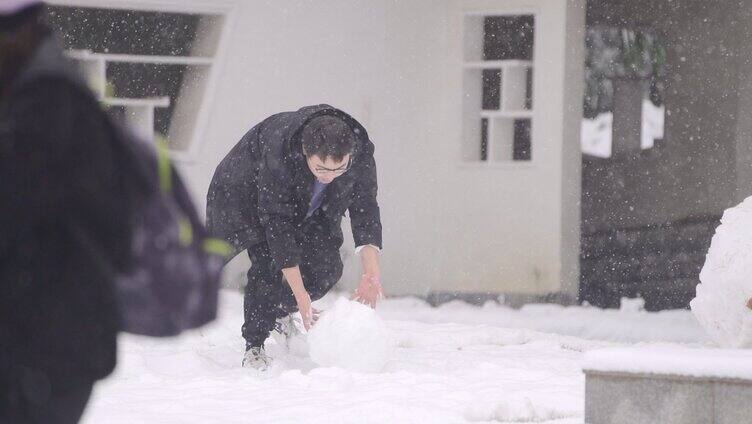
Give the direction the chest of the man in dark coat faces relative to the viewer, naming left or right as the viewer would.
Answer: facing the viewer and to the right of the viewer

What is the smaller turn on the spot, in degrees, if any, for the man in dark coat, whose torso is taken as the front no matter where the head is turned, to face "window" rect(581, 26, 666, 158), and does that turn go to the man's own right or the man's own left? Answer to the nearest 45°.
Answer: approximately 90° to the man's own left

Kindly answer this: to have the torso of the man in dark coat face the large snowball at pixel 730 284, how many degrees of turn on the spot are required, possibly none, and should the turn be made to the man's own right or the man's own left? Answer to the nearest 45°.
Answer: approximately 45° to the man's own left

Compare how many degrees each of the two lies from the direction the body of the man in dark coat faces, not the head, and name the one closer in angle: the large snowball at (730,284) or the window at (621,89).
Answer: the large snowball

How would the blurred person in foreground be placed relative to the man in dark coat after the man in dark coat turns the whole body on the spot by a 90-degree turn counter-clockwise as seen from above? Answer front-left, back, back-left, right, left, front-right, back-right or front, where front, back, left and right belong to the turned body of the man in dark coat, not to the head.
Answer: back-right
